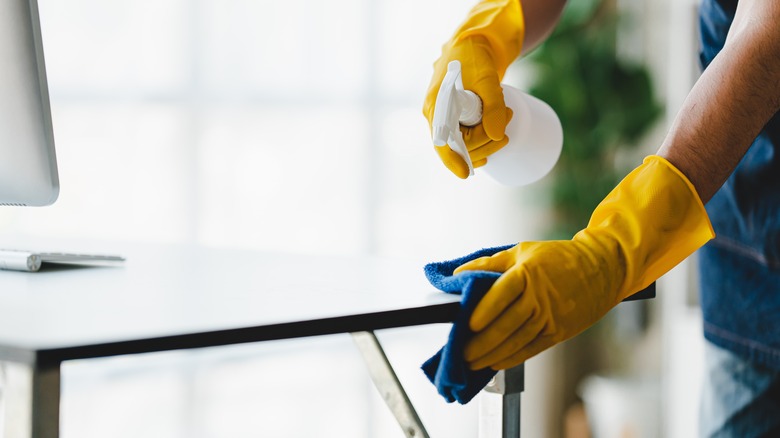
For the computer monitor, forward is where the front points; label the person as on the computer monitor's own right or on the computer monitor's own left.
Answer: on the computer monitor's own right

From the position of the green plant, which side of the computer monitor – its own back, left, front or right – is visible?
front

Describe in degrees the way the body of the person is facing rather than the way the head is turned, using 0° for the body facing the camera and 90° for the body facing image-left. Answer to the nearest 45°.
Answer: approximately 90°

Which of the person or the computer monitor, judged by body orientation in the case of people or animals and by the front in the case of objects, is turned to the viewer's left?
the person

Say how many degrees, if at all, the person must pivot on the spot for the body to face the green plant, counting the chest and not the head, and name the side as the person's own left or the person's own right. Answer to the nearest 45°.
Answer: approximately 90° to the person's own right

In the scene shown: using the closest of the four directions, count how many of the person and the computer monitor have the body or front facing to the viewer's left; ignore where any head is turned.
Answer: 1

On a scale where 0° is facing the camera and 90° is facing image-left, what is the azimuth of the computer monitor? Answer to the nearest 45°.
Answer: approximately 225°

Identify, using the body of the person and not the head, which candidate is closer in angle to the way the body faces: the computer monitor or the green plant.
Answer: the computer monitor
